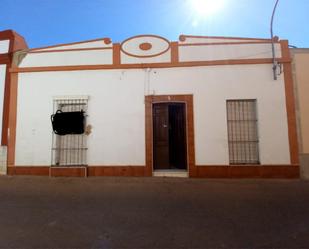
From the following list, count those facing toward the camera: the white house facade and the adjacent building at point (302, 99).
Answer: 2

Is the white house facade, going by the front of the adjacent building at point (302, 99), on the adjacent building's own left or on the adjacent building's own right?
on the adjacent building's own right

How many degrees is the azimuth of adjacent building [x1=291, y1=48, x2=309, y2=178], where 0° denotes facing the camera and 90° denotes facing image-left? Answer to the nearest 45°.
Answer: approximately 0°

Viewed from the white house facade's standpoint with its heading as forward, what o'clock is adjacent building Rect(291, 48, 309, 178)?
The adjacent building is roughly at 9 o'clock from the white house facade.

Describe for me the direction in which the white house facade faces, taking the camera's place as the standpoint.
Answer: facing the viewer

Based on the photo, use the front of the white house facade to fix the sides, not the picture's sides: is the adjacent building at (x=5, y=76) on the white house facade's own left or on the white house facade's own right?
on the white house facade's own right

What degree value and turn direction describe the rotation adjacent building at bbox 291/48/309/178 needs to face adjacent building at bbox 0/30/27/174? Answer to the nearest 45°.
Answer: approximately 45° to its right
